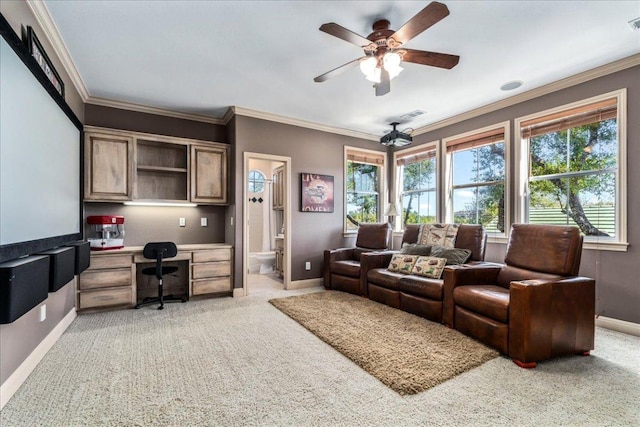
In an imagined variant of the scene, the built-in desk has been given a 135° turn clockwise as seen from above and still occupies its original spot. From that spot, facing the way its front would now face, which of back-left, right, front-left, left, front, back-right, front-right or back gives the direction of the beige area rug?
back

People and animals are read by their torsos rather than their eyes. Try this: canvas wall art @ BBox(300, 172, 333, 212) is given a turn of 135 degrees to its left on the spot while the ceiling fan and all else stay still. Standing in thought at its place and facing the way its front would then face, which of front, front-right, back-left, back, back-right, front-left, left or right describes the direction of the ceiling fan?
back

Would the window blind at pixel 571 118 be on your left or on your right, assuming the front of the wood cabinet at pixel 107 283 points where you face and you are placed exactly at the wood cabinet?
on your left

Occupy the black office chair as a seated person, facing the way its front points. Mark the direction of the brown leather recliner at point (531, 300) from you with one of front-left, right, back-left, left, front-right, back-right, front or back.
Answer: back-right

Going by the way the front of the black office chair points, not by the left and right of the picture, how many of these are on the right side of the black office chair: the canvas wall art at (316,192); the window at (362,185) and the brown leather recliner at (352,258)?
3

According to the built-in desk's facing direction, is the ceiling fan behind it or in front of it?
in front

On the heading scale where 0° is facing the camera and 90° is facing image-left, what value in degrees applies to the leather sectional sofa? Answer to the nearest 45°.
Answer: approximately 45°

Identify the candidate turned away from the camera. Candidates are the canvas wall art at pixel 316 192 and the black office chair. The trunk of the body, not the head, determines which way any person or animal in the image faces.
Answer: the black office chair

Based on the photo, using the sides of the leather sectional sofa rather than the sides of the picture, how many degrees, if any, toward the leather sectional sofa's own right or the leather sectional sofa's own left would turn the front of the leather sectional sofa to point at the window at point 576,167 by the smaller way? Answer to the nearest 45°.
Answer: approximately 135° to the leather sectional sofa's own left

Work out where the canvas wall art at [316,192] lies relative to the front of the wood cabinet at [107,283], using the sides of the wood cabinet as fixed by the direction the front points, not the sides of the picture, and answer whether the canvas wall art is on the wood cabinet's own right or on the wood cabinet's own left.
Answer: on the wood cabinet's own left

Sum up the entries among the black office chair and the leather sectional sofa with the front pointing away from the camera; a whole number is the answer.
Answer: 1

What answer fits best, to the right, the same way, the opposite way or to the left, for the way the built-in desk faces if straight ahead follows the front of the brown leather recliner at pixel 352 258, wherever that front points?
to the left

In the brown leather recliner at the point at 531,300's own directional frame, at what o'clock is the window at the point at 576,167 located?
The window is roughly at 5 o'clock from the brown leather recliner.
